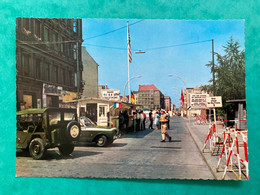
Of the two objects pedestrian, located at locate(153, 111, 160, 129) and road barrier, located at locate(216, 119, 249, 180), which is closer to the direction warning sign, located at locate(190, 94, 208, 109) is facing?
the road barrier

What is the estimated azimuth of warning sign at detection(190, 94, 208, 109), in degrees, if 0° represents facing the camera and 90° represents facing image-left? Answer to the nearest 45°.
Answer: approximately 0°

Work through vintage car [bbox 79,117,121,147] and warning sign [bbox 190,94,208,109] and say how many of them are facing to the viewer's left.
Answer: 0

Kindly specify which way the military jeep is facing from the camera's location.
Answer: facing away from the viewer and to the left of the viewer

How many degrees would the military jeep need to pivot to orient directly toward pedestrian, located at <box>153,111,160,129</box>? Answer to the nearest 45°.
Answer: approximately 135° to its right

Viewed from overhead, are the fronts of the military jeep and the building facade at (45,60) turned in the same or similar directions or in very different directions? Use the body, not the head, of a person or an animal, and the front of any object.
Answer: very different directions

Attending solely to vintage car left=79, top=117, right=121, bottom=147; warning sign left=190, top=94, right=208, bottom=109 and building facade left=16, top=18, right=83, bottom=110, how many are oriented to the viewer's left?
0
